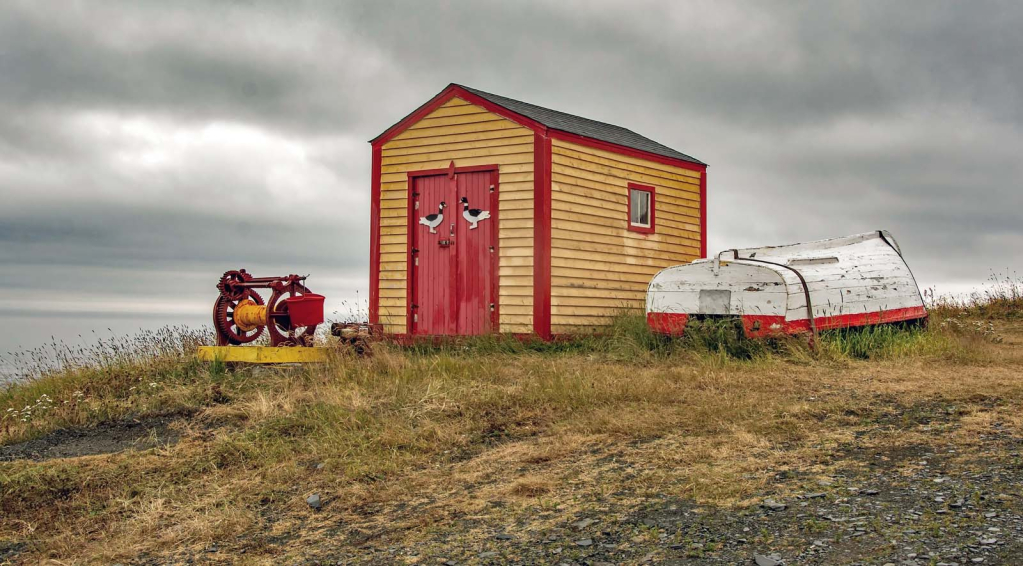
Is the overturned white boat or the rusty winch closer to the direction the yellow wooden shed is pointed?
the rusty winch

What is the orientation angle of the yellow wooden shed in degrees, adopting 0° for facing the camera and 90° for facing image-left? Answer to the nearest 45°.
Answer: approximately 45°

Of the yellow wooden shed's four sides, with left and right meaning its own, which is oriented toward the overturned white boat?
left

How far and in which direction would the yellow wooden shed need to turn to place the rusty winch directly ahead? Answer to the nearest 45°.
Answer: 0° — it already faces it
